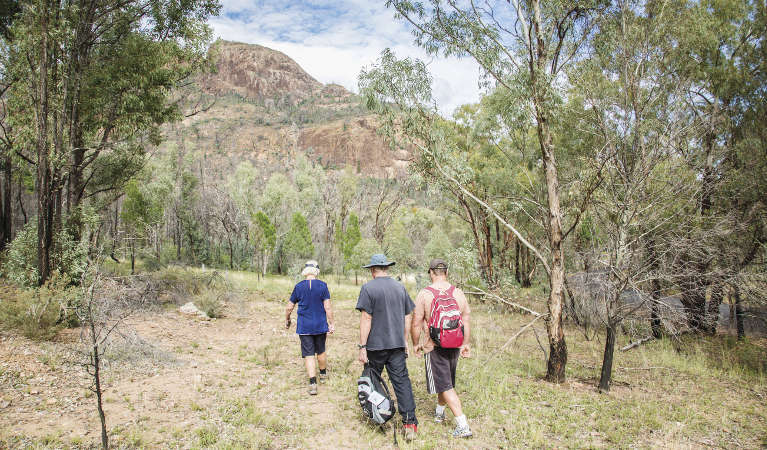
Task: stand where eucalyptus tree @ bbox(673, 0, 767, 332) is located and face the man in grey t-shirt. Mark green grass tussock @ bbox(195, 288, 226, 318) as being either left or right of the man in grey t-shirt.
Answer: right

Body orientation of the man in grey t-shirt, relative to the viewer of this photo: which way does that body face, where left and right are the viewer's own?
facing away from the viewer

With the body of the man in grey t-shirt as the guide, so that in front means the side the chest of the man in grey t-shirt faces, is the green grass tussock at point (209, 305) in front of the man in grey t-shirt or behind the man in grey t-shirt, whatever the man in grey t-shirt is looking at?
in front

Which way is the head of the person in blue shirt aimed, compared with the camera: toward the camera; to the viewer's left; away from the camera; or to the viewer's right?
away from the camera

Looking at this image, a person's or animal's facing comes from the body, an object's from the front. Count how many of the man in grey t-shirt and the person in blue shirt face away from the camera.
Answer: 2

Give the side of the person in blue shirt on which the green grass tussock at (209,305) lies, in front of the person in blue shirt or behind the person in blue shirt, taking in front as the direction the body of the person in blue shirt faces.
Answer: in front

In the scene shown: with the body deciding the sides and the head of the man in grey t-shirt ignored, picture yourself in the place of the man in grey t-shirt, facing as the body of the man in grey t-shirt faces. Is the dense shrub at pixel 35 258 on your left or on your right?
on your left

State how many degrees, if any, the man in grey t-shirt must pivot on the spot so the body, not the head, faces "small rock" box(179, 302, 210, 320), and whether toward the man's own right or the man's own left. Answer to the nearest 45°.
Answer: approximately 45° to the man's own left

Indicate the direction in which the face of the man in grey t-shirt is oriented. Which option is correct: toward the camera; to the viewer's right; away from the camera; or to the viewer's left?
away from the camera

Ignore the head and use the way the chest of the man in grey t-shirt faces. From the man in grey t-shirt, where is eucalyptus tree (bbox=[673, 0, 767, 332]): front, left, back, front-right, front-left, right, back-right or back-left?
front-right

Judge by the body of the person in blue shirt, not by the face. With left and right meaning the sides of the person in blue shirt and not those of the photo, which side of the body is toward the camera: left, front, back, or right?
back
